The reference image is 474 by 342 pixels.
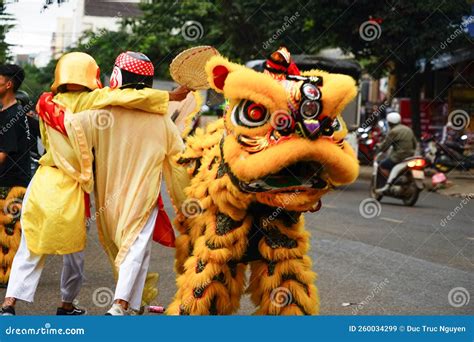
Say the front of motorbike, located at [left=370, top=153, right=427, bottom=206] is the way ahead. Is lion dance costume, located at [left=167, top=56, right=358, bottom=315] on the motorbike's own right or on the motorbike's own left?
on the motorbike's own left

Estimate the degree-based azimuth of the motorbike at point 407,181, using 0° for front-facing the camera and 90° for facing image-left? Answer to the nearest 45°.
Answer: approximately 135°

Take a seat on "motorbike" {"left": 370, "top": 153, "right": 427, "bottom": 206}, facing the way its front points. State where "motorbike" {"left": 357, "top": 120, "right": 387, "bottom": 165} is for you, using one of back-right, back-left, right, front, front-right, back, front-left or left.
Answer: front-right

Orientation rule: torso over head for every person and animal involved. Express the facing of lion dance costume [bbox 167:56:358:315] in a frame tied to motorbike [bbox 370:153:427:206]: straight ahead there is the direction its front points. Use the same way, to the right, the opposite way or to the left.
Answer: the opposite way

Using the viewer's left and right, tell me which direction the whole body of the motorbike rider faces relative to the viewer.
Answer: facing away from the viewer and to the left of the viewer

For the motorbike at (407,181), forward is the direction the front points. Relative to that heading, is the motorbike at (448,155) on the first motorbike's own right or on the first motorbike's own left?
on the first motorbike's own right

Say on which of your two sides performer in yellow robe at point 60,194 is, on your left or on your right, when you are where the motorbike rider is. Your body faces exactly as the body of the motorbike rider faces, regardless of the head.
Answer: on your left

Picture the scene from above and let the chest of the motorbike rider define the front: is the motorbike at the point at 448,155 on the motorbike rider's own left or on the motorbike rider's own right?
on the motorbike rider's own right

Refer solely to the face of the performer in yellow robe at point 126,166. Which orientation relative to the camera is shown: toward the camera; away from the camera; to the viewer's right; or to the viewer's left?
away from the camera
